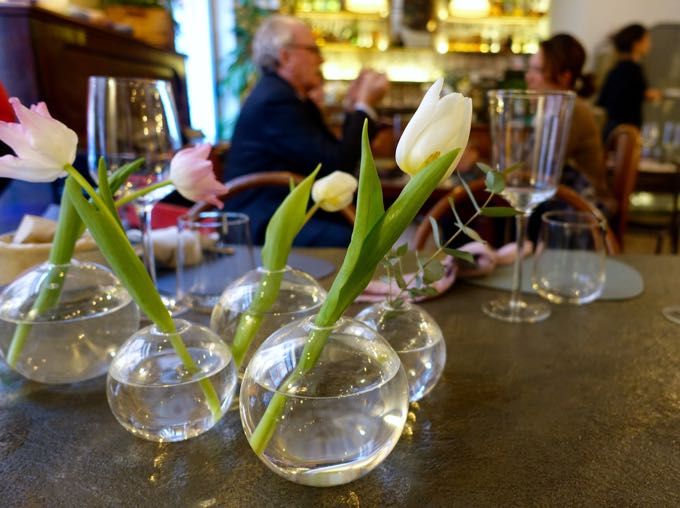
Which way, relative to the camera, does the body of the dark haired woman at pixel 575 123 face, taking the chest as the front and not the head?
to the viewer's left

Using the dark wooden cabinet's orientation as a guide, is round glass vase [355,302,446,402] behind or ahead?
ahead

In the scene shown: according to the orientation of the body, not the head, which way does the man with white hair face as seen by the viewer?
to the viewer's right

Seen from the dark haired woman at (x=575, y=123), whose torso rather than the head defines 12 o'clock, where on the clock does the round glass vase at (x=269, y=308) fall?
The round glass vase is roughly at 9 o'clock from the dark haired woman.

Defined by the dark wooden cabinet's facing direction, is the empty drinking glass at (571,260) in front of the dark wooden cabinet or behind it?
in front

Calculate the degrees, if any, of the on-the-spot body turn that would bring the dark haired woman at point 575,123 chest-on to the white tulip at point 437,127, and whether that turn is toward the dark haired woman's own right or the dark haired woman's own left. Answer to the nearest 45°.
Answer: approximately 90° to the dark haired woman's own left

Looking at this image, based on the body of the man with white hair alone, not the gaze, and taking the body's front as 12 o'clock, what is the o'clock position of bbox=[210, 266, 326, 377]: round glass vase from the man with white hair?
The round glass vase is roughly at 3 o'clock from the man with white hair.

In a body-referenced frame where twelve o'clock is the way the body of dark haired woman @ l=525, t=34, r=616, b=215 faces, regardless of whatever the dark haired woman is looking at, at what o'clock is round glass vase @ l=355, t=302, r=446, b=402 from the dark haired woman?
The round glass vase is roughly at 9 o'clock from the dark haired woman.

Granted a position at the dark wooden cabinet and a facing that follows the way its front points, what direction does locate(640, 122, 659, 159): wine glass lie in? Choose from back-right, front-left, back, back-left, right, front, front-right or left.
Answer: front-left

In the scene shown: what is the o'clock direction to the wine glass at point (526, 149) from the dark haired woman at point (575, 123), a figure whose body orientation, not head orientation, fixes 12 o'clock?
The wine glass is roughly at 9 o'clock from the dark haired woman.
